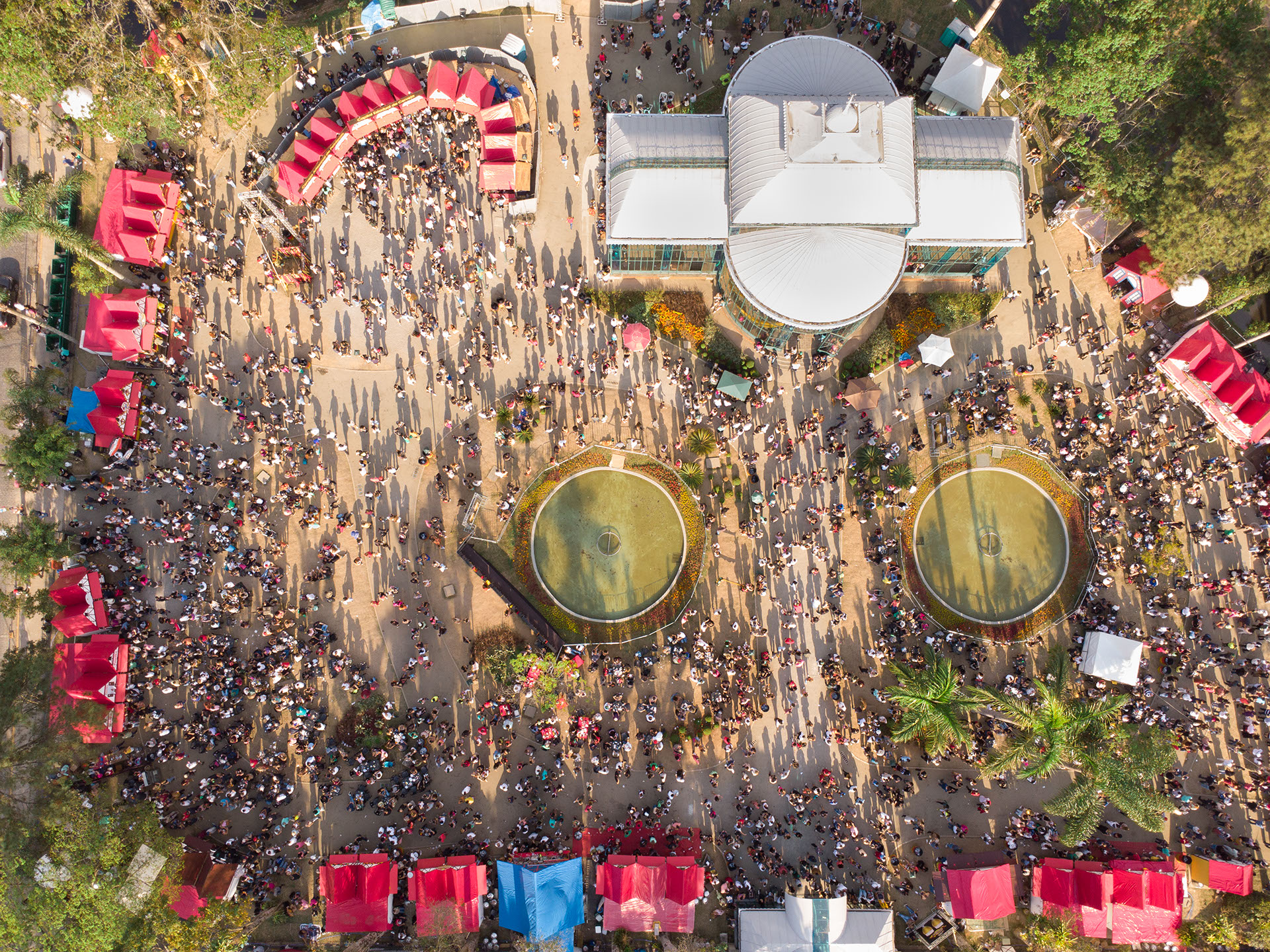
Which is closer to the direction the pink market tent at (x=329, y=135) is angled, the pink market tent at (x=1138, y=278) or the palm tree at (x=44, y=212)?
the pink market tent

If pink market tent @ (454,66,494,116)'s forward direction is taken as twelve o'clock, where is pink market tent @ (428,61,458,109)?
pink market tent @ (428,61,458,109) is roughly at 3 o'clock from pink market tent @ (454,66,494,116).

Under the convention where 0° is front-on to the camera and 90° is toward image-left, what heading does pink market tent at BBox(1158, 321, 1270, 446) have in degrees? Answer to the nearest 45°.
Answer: approximately 45°

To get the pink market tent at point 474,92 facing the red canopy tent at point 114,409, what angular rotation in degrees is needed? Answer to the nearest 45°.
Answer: approximately 90° to its right

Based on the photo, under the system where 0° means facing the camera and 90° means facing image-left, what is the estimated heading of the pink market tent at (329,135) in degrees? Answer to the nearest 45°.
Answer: approximately 315°

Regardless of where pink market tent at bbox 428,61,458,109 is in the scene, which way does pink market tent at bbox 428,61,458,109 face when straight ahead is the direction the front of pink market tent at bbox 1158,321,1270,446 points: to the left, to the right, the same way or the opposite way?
to the left
